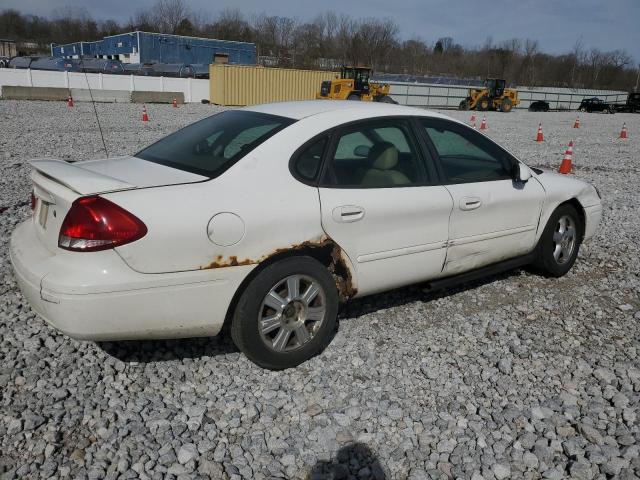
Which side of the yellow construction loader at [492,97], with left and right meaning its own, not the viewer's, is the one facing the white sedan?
left

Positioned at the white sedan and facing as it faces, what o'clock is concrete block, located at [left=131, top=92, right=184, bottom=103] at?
The concrete block is roughly at 10 o'clock from the white sedan.

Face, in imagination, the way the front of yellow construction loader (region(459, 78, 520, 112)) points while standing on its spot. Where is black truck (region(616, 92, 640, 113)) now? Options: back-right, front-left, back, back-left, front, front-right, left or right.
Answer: back-right

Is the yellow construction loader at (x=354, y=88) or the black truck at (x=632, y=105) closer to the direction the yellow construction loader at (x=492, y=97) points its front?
the yellow construction loader

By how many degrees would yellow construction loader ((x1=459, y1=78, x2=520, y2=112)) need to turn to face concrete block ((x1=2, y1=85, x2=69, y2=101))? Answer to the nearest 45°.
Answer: approximately 45° to its left

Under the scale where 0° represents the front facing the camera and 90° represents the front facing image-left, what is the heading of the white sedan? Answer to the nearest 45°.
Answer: approximately 225°

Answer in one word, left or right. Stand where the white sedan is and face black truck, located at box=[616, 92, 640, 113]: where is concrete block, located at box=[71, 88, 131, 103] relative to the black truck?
left

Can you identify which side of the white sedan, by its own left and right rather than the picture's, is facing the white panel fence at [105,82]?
left

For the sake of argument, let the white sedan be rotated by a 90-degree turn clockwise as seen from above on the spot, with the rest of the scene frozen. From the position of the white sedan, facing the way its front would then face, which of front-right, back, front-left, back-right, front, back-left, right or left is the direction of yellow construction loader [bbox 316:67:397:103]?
back-left

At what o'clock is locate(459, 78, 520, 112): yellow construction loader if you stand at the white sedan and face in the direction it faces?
The yellow construction loader is roughly at 11 o'clock from the white sedan.
